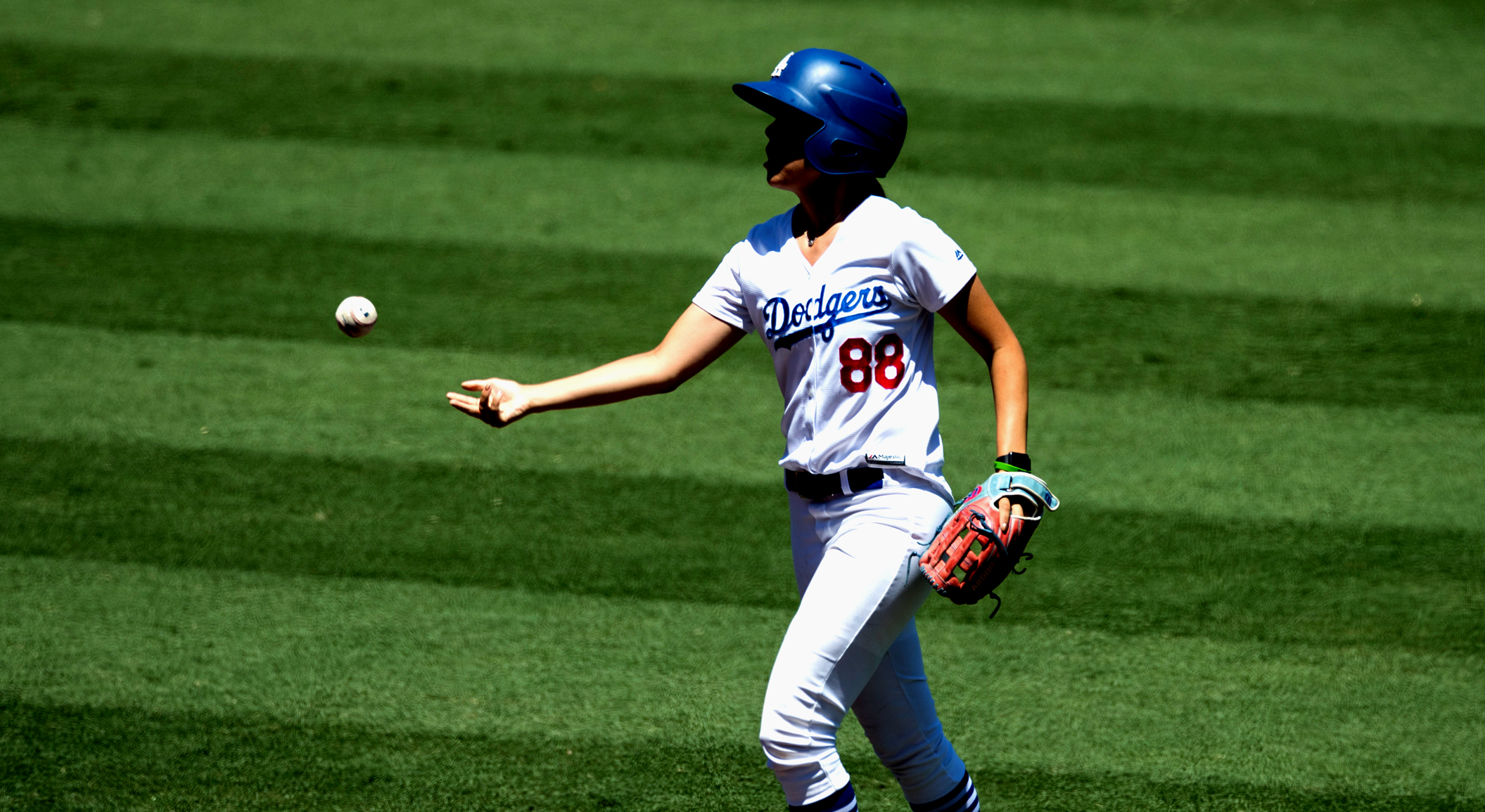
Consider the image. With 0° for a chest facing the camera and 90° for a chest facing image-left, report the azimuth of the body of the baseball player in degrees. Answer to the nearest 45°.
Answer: approximately 45°
